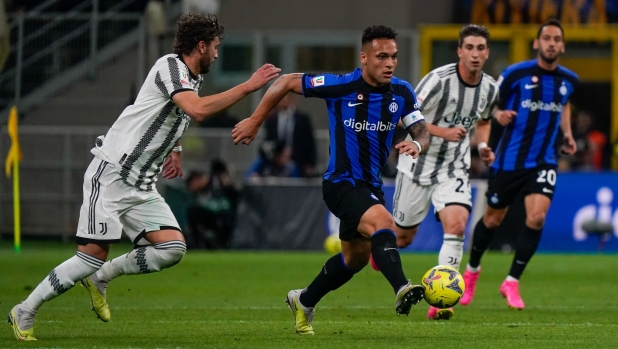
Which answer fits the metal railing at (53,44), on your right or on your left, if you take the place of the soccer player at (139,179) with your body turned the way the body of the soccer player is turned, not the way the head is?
on your left

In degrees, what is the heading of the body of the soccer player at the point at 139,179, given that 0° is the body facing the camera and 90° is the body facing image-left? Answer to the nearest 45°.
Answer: approximately 270°

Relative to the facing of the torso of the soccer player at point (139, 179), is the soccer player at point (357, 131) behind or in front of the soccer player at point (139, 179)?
in front

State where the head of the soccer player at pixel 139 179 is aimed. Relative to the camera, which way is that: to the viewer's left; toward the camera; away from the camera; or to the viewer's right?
to the viewer's right
